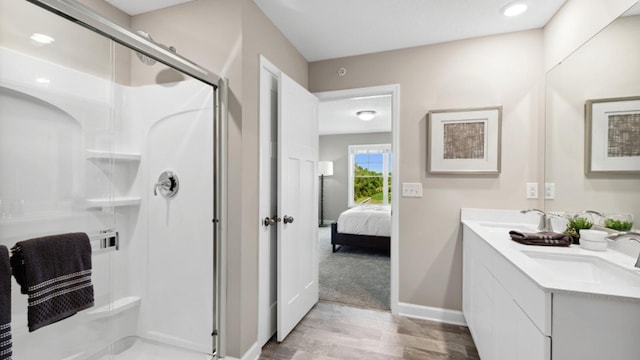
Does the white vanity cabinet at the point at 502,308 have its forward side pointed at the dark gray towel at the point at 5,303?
yes

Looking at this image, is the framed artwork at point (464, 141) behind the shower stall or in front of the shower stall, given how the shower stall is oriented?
in front

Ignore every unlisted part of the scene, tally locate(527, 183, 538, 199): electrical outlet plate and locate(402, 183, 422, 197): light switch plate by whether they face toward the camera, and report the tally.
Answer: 2

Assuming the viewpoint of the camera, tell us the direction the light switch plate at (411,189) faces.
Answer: facing the viewer

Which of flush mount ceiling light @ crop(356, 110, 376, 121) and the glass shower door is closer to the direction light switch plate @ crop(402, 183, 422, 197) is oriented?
the glass shower door

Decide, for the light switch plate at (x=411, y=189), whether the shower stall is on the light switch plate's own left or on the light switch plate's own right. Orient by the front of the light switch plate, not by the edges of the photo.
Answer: on the light switch plate's own right

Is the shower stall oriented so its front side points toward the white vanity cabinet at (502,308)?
yes

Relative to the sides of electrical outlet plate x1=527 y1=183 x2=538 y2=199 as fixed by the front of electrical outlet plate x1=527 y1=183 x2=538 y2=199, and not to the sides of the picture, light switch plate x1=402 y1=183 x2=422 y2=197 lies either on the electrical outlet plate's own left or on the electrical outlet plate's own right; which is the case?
on the electrical outlet plate's own right

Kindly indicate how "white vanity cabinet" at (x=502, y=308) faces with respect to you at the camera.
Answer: facing the viewer and to the left of the viewer

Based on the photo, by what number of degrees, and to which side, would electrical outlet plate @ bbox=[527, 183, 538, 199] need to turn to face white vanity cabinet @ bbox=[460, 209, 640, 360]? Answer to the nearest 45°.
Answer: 0° — it already faces it

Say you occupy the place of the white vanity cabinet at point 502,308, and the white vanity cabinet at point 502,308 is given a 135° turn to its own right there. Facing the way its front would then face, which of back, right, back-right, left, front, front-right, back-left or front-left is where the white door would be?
left

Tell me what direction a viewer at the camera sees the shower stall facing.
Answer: facing the viewer and to the right of the viewer

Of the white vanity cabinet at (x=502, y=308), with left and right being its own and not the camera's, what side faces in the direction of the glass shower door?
front

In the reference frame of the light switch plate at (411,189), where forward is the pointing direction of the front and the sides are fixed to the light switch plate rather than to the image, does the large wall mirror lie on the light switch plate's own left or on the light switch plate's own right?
on the light switch plate's own left

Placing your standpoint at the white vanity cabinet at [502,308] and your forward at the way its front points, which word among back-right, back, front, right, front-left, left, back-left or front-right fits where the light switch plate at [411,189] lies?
right
